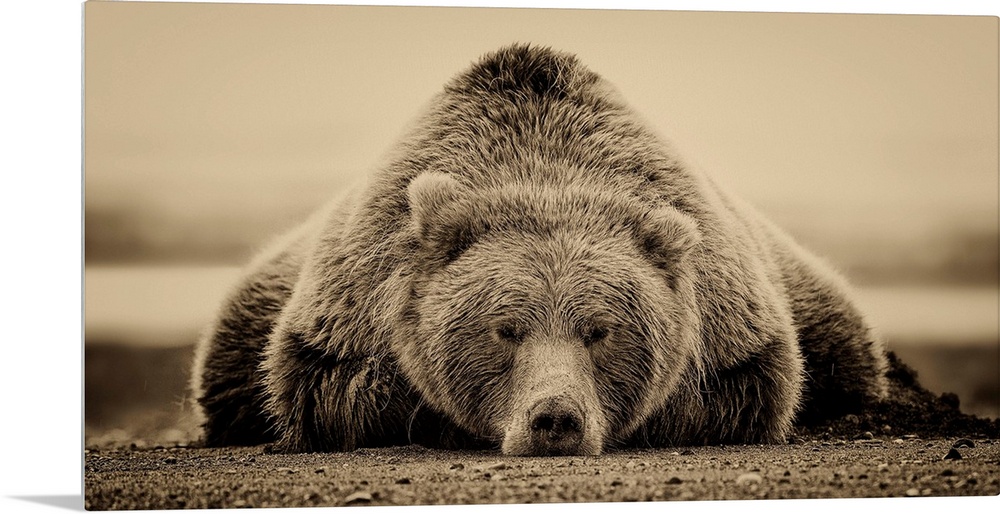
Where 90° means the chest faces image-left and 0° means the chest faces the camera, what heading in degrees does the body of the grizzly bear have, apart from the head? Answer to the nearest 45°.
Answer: approximately 0°

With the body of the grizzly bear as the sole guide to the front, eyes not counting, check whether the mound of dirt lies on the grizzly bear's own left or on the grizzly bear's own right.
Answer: on the grizzly bear's own left
